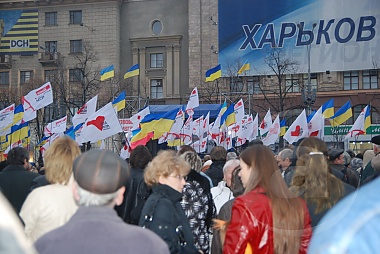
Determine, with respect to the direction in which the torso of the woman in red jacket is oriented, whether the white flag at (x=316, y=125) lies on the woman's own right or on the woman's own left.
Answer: on the woman's own right

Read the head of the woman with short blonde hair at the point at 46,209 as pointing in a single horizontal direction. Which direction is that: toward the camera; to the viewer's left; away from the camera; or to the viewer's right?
away from the camera

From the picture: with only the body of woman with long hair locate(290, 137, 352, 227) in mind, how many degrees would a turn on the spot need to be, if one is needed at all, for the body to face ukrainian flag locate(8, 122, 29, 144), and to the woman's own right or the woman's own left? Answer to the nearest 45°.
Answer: approximately 45° to the woman's own left

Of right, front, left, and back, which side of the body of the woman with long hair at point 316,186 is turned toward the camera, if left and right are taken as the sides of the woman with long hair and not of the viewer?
back

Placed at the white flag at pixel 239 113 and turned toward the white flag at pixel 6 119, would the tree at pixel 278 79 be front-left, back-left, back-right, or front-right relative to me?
back-right

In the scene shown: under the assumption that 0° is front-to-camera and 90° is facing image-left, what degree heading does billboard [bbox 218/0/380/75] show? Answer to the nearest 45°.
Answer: approximately 0°

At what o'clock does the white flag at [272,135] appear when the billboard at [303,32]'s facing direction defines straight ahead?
The white flag is roughly at 12 o'clock from the billboard.

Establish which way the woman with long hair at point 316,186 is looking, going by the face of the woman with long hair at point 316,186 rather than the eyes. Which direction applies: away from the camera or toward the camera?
away from the camera

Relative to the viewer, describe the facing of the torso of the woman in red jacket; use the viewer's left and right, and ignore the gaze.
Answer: facing away from the viewer and to the left of the viewer

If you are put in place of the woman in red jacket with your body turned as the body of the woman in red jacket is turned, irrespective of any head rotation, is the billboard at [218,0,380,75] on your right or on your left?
on your right

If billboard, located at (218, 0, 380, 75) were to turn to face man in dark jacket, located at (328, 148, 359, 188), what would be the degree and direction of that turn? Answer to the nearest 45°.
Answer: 0° — it already faces them

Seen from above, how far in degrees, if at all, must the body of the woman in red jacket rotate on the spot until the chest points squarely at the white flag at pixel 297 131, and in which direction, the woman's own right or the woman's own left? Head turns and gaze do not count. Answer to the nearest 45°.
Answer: approximately 45° to the woman's own right

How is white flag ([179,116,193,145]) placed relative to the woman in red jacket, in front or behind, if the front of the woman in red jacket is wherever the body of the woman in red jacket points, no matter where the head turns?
in front

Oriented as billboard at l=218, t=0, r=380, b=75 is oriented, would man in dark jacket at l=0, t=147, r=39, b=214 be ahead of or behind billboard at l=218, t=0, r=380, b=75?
ahead

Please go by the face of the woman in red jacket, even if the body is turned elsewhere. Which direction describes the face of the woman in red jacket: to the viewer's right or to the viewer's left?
to the viewer's left
